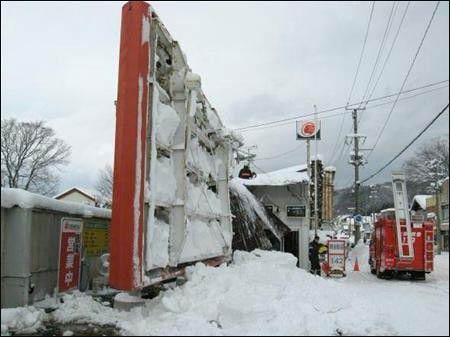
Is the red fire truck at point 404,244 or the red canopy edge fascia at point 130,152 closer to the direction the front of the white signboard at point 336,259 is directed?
the red canopy edge fascia

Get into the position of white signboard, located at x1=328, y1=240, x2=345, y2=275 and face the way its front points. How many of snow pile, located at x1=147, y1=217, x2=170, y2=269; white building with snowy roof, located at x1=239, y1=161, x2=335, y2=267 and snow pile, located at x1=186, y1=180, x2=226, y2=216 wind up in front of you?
2

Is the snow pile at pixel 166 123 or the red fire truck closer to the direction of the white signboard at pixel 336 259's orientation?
the snow pile

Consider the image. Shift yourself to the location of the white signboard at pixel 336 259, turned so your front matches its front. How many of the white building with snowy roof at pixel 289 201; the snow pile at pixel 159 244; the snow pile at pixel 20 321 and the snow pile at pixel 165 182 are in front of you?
3

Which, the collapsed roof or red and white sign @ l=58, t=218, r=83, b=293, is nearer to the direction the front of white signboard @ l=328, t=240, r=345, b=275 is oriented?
the red and white sign

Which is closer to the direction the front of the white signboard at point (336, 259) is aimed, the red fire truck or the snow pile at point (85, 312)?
the snow pile

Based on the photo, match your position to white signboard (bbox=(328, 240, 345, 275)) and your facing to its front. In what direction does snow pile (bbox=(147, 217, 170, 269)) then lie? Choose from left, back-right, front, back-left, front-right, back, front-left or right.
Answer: front

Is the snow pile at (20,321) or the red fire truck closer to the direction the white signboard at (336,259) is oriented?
the snow pile

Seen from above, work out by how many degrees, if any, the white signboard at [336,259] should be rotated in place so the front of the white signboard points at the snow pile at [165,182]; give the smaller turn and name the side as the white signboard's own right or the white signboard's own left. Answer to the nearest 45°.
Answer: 0° — it already faces it

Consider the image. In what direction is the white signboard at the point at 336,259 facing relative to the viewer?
toward the camera

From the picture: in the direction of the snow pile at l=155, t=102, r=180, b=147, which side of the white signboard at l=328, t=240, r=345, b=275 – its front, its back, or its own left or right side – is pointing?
front

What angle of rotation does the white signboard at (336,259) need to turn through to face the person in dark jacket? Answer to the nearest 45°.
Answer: approximately 45° to its right

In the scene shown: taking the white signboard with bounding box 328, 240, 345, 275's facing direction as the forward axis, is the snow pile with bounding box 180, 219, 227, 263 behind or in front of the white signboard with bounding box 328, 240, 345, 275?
in front
